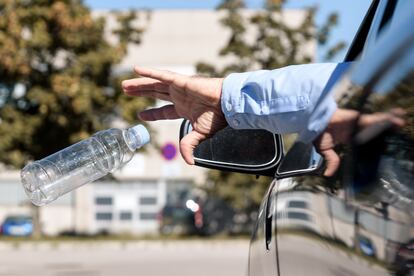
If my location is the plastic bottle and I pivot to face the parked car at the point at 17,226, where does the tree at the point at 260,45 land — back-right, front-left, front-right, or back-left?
front-right

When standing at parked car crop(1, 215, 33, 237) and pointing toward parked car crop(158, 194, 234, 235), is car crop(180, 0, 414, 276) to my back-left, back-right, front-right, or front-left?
front-right

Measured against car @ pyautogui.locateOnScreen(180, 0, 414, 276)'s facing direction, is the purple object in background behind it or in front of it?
in front

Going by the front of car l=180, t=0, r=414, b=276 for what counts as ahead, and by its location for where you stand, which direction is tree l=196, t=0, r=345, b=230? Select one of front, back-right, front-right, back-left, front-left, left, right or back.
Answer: front-right

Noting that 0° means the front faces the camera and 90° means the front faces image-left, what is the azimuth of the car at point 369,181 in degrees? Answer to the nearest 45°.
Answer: approximately 135°

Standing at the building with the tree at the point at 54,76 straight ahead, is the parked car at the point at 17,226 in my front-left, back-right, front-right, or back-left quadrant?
front-right

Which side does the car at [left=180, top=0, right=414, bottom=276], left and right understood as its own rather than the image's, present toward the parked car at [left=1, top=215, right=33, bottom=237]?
front

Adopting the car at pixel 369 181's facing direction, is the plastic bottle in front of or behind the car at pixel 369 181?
in front
